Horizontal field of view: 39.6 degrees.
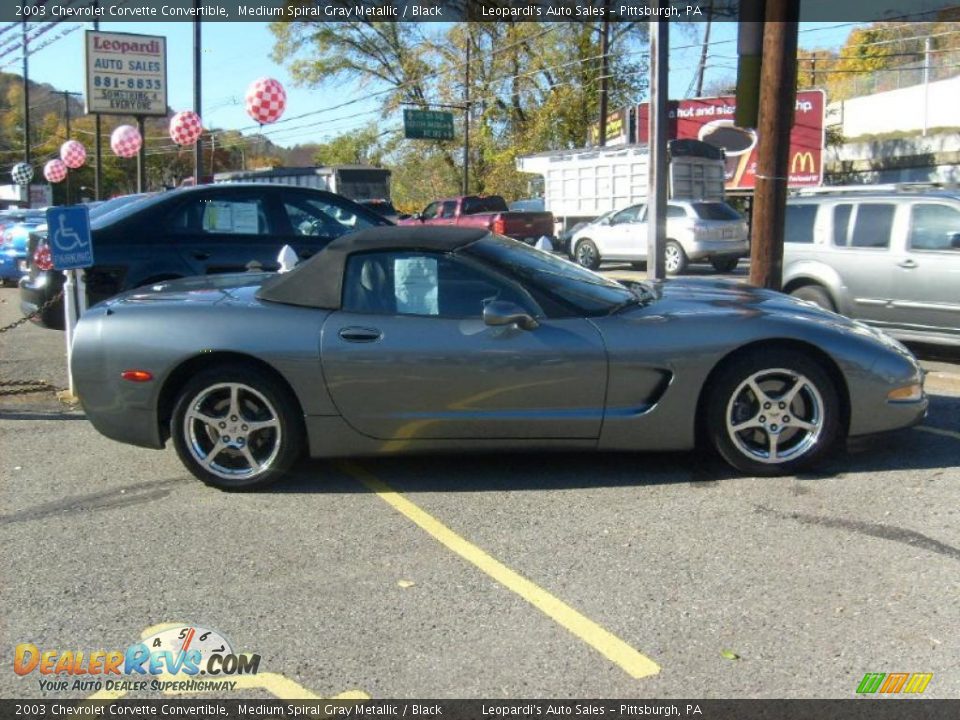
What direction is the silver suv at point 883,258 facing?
to the viewer's right

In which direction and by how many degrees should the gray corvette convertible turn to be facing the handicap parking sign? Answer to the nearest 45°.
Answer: approximately 135° to its left

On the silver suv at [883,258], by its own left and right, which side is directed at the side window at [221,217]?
back

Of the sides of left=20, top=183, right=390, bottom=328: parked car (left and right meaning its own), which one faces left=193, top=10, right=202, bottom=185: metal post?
left

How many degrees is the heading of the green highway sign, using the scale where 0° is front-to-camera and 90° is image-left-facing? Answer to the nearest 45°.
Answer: approximately 0°

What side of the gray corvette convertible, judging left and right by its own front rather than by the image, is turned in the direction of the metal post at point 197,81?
left

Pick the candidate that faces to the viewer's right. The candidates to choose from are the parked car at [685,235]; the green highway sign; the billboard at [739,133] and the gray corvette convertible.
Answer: the gray corvette convertible

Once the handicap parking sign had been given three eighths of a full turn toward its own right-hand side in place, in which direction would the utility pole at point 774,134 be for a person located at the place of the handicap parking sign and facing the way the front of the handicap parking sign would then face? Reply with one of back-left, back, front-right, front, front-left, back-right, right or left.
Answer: back-right

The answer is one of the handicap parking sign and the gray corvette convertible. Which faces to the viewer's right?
the gray corvette convertible

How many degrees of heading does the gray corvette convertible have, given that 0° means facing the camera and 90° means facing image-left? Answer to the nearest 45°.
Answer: approximately 270°

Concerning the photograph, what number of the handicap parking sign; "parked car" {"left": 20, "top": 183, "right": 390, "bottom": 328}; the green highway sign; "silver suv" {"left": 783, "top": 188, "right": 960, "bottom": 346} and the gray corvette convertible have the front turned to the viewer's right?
3

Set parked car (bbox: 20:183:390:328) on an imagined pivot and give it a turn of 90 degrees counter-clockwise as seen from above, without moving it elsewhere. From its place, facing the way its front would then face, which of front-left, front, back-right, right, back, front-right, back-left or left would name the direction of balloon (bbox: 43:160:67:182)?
front
